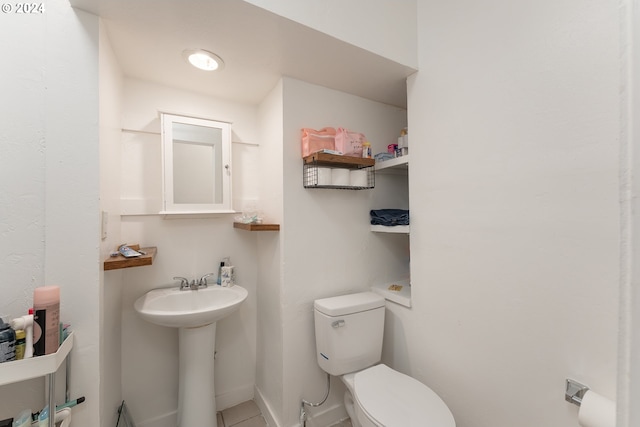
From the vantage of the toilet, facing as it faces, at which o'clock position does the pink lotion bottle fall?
The pink lotion bottle is roughly at 3 o'clock from the toilet.

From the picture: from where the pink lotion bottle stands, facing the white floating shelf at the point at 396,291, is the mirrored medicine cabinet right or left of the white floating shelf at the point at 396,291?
left

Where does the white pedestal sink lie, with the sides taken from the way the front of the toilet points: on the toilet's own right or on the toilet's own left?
on the toilet's own right

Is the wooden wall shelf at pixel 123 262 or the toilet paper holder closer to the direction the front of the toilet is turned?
the toilet paper holder

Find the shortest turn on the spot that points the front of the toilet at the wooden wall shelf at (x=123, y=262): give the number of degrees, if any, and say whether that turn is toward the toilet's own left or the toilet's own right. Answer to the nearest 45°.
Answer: approximately 90° to the toilet's own right

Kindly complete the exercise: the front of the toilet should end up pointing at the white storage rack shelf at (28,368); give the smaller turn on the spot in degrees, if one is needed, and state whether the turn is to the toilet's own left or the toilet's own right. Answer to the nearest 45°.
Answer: approximately 90° to the toilet's own right

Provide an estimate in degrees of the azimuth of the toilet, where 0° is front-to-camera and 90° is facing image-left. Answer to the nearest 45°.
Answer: approximately 315°
